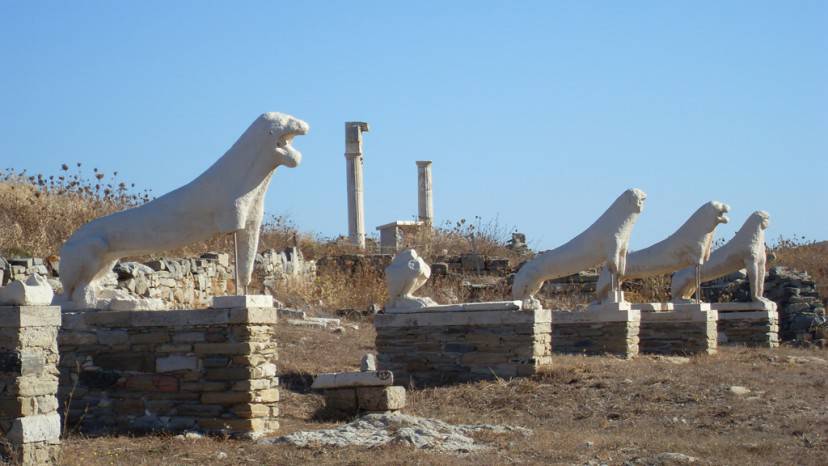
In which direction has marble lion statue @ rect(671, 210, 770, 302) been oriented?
to the viewer's right

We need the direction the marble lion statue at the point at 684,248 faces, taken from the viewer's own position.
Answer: facing to the right of the viewer

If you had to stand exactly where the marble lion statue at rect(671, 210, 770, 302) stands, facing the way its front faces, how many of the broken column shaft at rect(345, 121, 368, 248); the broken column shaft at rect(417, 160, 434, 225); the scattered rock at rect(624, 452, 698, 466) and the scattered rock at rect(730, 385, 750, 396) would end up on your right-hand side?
2

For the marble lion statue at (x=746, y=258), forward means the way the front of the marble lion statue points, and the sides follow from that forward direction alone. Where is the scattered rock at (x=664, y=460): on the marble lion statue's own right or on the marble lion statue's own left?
on the marble lion statue's own right

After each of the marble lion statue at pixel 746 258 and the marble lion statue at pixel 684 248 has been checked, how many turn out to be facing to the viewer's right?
2

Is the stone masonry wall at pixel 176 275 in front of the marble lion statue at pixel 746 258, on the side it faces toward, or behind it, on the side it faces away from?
behind

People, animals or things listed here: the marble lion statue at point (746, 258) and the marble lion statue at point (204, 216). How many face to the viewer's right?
2

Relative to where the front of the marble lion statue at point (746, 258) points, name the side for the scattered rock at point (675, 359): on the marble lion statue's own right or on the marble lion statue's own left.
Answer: on the marble lion statue's own right

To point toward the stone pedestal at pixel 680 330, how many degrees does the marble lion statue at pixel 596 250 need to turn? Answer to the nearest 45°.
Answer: approximately 45° to its left

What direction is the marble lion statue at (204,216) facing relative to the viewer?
to the viewer's right

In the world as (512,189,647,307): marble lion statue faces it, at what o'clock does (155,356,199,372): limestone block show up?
The limestone block is roughly at 4 o'clock from the marble lion statue.

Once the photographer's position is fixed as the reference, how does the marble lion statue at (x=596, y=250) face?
facing to the right of the viewer

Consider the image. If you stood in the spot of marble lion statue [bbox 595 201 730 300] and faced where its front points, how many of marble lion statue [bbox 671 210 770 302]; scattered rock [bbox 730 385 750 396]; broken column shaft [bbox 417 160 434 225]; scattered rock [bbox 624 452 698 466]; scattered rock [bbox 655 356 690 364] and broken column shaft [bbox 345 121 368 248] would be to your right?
3
